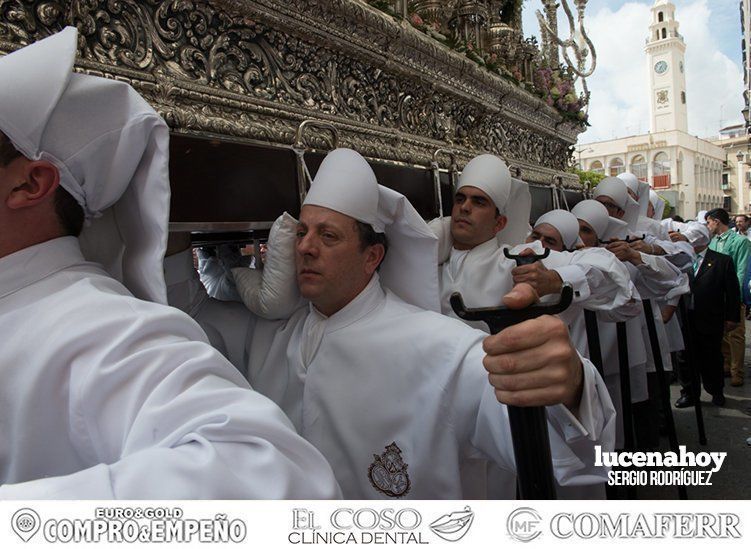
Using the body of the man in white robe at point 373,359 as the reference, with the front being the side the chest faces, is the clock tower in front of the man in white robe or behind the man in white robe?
behind

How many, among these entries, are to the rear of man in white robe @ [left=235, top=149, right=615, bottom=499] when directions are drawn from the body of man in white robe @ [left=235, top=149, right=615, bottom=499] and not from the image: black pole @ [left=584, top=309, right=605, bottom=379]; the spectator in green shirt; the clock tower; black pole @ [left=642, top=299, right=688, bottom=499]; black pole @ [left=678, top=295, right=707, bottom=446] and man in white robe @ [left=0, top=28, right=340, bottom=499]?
5

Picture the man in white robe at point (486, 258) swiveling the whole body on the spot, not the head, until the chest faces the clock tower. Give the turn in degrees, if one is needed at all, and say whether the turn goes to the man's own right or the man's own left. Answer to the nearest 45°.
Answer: approximately 180°

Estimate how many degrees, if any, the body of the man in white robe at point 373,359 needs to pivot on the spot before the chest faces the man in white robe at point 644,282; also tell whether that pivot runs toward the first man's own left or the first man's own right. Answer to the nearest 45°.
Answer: approximately 180°

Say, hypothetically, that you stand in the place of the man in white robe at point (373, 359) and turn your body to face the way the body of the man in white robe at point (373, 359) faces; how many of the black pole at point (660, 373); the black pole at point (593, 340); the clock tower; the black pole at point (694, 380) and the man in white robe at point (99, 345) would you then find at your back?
4

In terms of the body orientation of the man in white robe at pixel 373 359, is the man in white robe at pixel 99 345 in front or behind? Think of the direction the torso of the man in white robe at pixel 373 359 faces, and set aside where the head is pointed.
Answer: in front

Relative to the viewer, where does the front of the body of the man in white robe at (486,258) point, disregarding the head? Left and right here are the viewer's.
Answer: facing the viewer and to the left of the viewer

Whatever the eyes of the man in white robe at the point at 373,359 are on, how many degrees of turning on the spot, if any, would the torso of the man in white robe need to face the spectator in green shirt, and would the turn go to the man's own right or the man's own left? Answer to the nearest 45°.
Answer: approximately 180°

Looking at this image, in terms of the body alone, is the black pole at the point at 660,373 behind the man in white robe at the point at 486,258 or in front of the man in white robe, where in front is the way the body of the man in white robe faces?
behind

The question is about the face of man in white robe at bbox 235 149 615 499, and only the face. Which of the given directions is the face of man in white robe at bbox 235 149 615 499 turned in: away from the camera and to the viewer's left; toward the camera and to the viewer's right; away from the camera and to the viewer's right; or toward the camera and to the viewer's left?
toward the camera and to the viewer's left

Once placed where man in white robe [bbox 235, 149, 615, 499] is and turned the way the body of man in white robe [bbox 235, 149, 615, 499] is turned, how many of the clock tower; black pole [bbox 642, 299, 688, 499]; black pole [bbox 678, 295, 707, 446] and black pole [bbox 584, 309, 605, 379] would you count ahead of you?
0

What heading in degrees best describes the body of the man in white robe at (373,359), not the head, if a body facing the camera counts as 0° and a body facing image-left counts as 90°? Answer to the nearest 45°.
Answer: approximately 45°

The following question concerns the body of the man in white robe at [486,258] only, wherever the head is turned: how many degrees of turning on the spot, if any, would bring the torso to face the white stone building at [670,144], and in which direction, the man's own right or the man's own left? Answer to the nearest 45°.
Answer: approximately 180°

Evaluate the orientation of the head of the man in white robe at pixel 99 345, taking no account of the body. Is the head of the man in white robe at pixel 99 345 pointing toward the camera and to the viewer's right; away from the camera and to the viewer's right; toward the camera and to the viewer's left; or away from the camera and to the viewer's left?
away from the camera and to the viewer's left

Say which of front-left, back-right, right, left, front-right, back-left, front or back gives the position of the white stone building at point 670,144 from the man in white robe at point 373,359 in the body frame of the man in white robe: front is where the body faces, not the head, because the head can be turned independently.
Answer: back

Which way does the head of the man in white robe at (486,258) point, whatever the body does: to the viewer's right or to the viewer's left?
to the viewer's left

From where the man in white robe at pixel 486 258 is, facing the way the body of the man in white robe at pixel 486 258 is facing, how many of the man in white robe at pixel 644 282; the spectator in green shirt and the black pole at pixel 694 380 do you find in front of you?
0

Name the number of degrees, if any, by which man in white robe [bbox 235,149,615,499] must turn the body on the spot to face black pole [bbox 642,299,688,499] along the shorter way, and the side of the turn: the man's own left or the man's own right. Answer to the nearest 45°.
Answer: approximately 180°

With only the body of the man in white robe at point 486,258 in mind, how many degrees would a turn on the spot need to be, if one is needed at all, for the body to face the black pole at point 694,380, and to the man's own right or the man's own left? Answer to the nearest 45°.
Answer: approximately 180°

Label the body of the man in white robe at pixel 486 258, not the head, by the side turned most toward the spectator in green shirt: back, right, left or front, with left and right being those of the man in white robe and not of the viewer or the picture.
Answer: back
